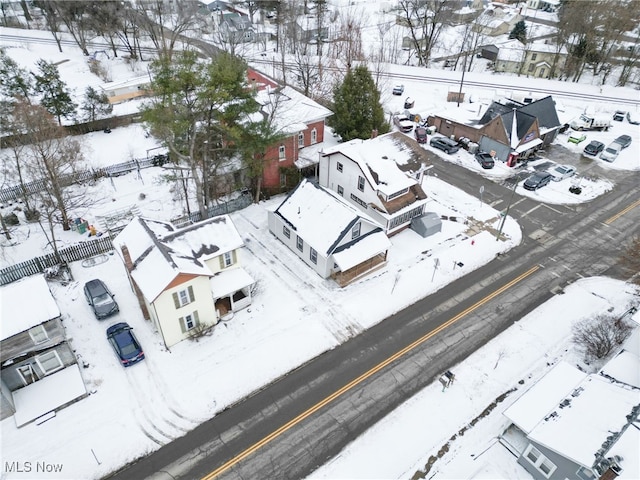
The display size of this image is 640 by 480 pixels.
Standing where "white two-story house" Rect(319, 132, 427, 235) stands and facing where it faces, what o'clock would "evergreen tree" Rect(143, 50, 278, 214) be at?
The evergreen tree is roughly at 4 o'clock from the white two-story house.

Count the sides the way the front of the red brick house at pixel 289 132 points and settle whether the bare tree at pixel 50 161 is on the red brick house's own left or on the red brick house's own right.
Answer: on the red brick house's own right

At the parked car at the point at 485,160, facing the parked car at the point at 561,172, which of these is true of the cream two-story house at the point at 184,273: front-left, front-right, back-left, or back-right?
back-right

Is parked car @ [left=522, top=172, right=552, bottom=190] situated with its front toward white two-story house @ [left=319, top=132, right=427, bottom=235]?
yes

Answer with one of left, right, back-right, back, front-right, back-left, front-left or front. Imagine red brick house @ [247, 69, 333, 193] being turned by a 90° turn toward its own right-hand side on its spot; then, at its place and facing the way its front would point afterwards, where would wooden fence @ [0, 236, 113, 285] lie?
front

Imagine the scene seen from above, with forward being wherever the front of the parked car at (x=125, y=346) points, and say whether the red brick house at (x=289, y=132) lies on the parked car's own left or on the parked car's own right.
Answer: on the parked car's own right

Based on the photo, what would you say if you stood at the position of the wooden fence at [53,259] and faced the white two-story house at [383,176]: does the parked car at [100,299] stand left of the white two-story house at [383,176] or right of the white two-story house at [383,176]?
right

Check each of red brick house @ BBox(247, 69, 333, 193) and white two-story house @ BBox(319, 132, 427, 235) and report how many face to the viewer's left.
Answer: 0

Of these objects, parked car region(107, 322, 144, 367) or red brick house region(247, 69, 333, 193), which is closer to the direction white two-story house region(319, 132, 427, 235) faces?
the parked car

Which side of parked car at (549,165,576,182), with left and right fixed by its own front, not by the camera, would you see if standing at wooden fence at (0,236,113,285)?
front

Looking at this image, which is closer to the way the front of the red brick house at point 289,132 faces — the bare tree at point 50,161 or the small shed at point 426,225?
the small shed

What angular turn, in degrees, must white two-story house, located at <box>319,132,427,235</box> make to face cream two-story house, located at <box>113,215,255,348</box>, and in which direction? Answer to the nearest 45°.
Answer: approximately 90° to its right

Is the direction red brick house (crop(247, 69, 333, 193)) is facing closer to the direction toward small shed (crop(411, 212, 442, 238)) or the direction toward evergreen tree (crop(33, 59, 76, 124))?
the small shed

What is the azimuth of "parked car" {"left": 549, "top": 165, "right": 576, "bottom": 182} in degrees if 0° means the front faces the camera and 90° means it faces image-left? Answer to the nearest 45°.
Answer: approximately 45°

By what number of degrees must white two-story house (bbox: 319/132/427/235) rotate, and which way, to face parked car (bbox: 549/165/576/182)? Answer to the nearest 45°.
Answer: approximately 90° to its left

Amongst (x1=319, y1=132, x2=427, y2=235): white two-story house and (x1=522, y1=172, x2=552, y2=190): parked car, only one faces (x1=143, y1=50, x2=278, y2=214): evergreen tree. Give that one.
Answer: the parked car

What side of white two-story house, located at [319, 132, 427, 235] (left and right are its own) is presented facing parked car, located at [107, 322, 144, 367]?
right
